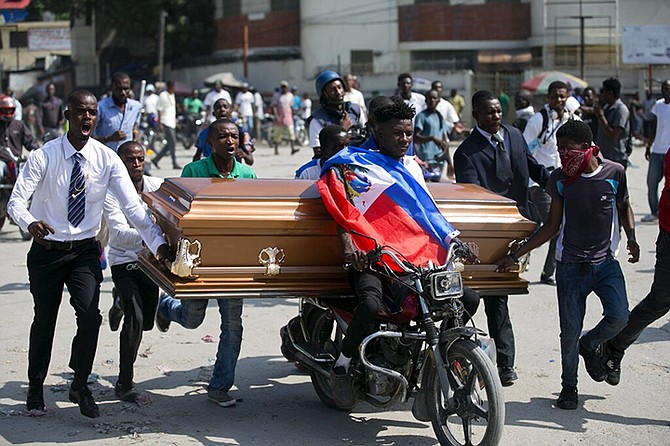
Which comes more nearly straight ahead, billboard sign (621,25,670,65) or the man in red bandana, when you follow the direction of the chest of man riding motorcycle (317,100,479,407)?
the man in red bandana

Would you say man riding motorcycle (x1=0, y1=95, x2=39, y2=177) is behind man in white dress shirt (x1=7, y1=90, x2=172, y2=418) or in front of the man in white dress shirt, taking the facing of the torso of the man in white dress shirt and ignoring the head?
behind

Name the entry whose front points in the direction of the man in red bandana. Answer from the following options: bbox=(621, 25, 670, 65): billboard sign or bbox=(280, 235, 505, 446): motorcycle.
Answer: the billboard sign

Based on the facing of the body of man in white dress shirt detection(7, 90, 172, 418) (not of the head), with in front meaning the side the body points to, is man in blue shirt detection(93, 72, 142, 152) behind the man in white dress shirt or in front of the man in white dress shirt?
behind

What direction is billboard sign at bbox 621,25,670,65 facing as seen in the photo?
toward the camera

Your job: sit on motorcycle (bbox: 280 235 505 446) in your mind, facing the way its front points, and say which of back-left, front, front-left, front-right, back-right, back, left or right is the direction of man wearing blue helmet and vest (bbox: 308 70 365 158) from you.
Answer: back-left

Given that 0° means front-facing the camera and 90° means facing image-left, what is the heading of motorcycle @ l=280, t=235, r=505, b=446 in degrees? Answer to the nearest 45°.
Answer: approximately 315°

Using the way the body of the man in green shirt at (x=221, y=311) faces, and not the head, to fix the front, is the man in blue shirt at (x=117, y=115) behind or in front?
behind

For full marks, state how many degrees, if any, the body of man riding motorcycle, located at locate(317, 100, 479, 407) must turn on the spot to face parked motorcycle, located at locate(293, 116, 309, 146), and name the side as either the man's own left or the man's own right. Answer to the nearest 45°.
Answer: approximately 135° to the man's own left

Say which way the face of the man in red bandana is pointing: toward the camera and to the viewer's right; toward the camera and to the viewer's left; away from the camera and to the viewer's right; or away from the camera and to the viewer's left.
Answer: toward the camera and to the viewer's left

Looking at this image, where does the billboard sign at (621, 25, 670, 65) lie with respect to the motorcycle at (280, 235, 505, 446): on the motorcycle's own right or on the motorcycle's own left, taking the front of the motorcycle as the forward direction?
on the motorcycle's own left

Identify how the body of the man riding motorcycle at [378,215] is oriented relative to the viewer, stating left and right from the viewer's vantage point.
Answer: facing the viewer and to the right of the viewer

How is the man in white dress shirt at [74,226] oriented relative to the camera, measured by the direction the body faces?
toward the camera

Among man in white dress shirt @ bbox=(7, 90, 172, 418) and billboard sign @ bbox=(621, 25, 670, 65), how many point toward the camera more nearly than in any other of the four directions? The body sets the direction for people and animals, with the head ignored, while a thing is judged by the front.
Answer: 2

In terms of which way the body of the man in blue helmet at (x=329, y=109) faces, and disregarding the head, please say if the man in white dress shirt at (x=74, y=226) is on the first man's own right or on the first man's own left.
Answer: on the first man's own right

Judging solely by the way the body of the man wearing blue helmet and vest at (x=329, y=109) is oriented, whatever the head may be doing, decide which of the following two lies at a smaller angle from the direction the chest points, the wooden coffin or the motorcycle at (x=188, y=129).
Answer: the wooden coffin
